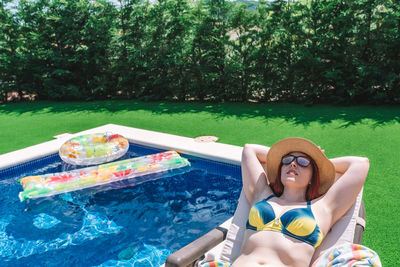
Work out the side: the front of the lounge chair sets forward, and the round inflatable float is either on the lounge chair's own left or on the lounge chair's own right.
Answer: on the lounge chair's own right

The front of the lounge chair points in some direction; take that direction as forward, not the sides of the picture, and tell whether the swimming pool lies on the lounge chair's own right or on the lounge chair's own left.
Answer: on the lounge chair's own right

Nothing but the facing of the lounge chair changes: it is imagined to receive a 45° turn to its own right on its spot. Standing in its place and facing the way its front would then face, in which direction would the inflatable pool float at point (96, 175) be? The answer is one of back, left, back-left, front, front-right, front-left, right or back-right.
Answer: front-right

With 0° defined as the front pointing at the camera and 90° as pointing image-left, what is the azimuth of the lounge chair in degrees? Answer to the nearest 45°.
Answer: approximately 45°
